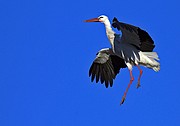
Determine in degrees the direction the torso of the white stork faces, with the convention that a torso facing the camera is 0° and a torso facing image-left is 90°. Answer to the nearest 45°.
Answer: approximately 90°
